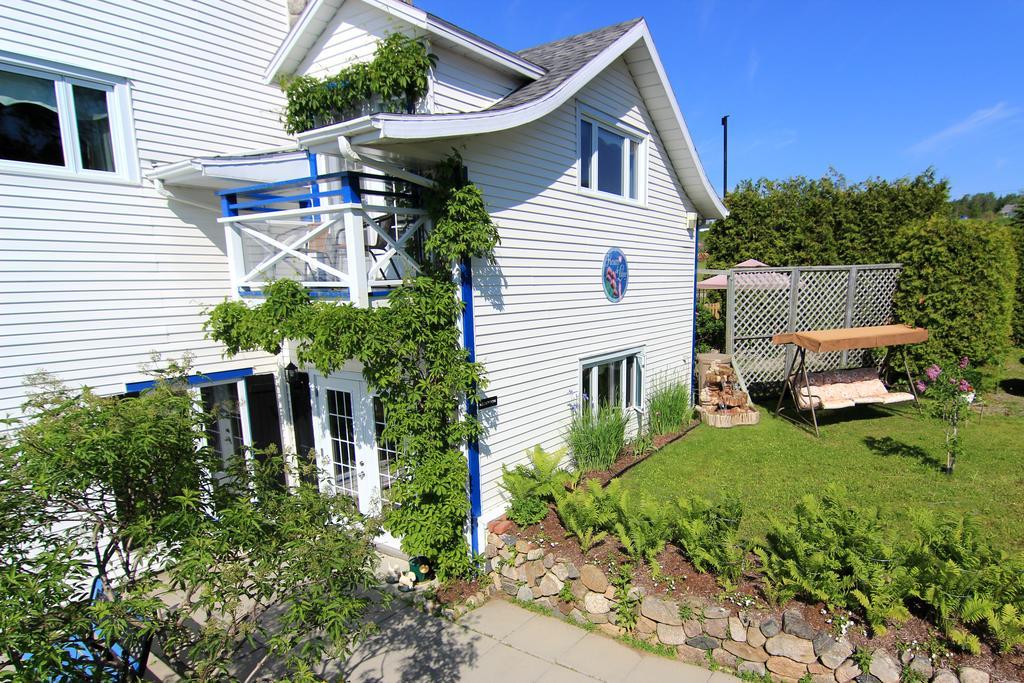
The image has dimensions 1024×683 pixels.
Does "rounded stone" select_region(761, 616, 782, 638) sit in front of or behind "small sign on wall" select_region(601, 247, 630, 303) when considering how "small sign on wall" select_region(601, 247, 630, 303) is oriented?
in front

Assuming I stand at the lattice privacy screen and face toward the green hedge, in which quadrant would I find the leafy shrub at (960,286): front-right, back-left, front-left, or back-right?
front-right

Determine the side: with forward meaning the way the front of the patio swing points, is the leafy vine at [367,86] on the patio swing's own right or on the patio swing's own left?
on the patio swing's own right

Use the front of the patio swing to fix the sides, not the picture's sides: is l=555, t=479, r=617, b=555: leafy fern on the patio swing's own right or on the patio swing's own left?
on the patio swing's own right

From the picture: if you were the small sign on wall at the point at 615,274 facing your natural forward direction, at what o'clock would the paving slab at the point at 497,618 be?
The paving slab is roughly at 2 o'clock from the small sign on wall.

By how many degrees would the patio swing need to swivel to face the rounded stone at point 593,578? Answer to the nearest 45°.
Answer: approximately 45° to its right

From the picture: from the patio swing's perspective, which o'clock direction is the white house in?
The white house is roughly at 3 o'clock from the patio swing.

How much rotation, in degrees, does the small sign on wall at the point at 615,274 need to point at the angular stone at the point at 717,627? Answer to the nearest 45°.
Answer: approximately 45° to its right

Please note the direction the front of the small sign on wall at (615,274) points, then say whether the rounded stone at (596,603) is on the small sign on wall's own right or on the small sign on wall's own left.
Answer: on the small sign on wall's own right

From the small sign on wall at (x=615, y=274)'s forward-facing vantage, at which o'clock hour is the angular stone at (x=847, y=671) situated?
The angular stone is roughly at 1 o'clock from the small sign on wall.

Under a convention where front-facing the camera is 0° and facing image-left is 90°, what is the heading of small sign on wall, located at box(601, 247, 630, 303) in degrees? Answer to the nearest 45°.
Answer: approximately 315°

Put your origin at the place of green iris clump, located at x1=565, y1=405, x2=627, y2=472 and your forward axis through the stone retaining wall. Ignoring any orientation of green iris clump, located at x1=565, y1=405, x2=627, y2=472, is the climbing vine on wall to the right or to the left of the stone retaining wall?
right

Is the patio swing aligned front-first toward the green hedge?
no

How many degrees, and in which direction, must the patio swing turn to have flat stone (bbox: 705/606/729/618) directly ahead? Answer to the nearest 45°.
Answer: approximately 45° to its right

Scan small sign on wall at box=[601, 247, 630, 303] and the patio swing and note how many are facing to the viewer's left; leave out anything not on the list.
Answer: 0

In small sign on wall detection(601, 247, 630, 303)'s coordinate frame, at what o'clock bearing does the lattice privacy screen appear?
The lattice privacy screen is roughly at 9 o'clock from the small sign on wall.

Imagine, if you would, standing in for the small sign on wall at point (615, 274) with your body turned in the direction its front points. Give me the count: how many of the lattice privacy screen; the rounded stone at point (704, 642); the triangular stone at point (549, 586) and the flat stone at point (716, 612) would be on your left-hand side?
1

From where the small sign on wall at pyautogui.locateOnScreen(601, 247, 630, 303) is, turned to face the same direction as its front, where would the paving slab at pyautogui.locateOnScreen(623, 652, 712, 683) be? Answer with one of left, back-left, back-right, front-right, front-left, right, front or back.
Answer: front-right

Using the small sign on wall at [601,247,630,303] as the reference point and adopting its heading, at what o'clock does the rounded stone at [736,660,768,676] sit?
The rounded stone is roughly at 1 o'clock from the small sign on wall.
